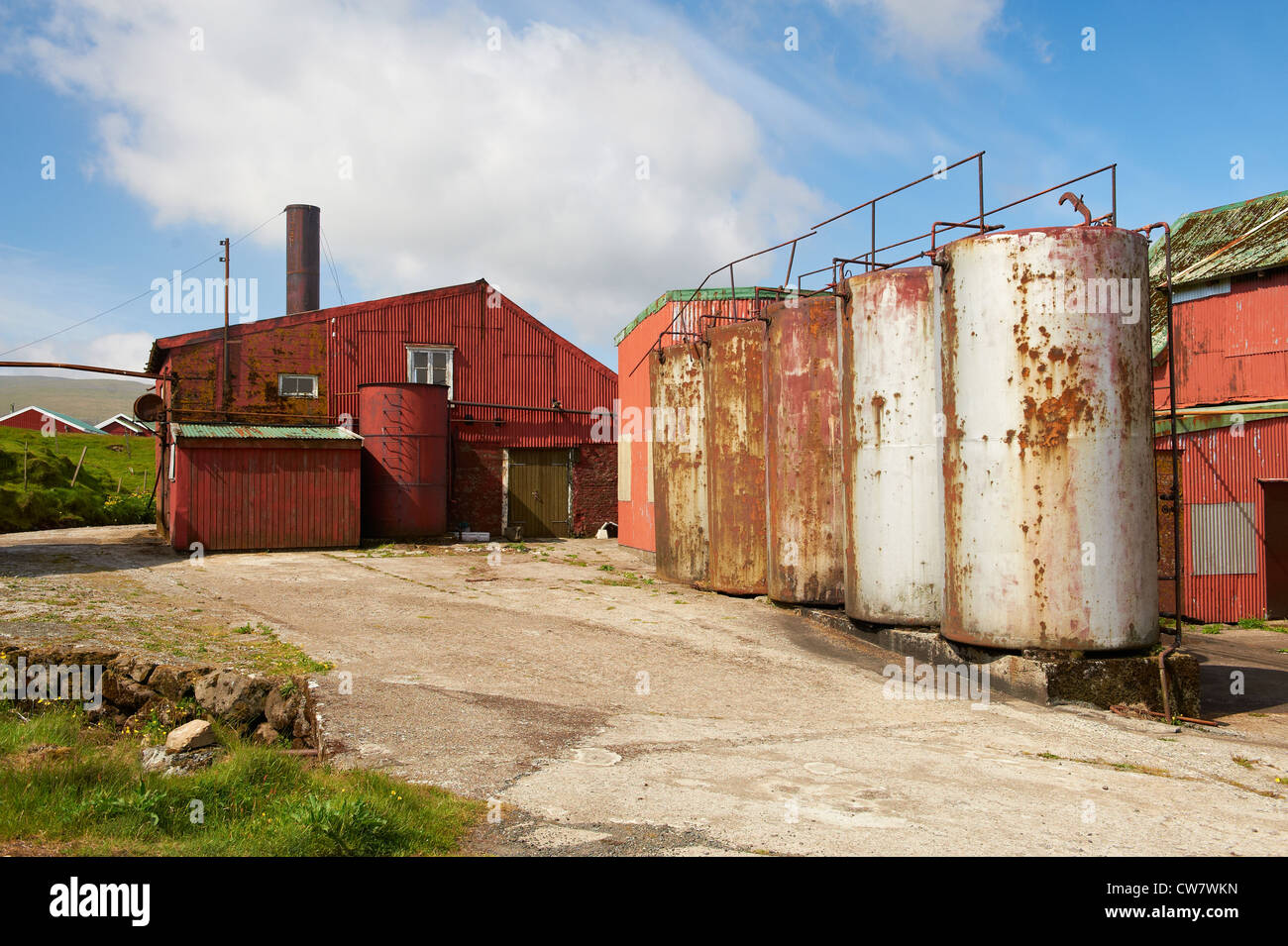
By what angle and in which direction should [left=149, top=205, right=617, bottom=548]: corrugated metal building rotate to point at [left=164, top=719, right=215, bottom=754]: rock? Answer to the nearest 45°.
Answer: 0° — it already faces it

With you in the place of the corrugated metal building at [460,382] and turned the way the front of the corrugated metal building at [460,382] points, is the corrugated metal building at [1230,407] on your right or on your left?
on your left

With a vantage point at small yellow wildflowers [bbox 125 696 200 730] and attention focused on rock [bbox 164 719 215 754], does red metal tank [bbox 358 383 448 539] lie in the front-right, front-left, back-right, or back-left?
back-left

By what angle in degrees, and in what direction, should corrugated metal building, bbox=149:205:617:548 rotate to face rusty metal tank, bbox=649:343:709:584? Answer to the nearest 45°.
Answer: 0° — it already faces it

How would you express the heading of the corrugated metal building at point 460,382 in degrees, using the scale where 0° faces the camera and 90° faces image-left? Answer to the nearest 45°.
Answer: approximately 0°

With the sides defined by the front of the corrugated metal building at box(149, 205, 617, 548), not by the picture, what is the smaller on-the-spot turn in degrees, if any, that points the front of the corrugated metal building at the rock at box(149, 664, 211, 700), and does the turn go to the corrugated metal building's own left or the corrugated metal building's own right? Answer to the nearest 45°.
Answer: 0° — it already faces it

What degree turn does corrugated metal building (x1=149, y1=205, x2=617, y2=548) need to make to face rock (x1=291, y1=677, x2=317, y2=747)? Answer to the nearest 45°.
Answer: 0° — it already faces it

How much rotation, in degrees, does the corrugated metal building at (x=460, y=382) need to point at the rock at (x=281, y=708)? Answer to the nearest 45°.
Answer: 0° — it already faces it

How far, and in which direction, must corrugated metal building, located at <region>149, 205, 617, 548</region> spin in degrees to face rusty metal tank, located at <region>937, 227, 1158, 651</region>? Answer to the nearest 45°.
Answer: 0° — it already faces it

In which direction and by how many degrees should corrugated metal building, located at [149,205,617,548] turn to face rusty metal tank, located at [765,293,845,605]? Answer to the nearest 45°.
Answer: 0° — it already faces it
